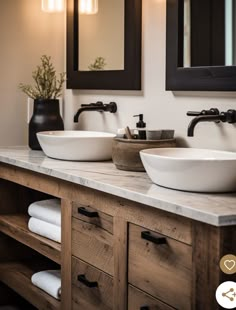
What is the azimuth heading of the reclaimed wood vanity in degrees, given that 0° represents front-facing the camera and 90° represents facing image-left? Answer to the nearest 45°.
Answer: approximately 45°

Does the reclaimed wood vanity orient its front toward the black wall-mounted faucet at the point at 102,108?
no

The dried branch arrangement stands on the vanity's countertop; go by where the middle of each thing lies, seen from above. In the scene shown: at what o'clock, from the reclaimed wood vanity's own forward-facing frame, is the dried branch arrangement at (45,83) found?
The dried branch arrangement is roughly at 4 o'clock from the reclaimed wood vanity.

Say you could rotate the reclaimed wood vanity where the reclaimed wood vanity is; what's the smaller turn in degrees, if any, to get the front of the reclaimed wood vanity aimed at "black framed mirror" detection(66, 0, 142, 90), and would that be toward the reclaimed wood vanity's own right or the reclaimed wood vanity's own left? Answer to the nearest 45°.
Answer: approximately 135° to the reclaimed wood vanity's own right
